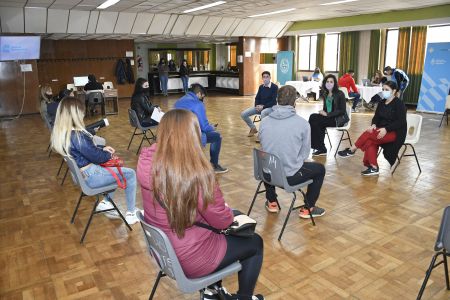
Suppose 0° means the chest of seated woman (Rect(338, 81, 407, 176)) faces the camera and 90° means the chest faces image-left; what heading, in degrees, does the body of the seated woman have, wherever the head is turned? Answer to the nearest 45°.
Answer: approximately 45°

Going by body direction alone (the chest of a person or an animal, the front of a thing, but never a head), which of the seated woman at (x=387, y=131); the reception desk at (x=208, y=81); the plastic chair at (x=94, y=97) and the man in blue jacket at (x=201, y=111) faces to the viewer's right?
the man in blue jacket

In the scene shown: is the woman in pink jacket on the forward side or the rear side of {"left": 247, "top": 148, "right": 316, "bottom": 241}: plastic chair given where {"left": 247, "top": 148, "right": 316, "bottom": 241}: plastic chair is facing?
on the rear side

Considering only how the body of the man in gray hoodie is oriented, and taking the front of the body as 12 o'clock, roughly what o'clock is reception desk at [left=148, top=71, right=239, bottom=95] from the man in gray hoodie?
The reception desk is roughly at 10 o'clock from the man in gray hoodie.

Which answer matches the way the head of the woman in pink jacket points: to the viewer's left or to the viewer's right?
to the viewer's right

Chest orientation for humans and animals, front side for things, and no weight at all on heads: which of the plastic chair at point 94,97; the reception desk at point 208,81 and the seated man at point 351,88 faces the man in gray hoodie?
the reception desk

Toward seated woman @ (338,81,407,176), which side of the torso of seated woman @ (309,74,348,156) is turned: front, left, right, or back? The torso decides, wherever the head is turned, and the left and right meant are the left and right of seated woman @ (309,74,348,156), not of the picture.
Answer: left

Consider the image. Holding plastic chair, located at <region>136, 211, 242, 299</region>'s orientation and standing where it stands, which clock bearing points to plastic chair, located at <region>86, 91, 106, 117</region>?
plastic chair, located at <region>86, 91, 106, 117</region> is roughly at 10 o'clock from plastic chair, located at <region>136, 211, 242, 299</region>.

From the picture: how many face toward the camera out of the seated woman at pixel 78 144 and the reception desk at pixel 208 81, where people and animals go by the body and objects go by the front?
1

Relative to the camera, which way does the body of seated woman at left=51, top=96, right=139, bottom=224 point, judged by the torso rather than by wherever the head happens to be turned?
to the viewer's right

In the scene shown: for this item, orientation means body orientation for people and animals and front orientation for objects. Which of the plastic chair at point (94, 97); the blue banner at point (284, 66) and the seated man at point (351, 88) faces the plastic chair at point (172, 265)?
the blue banner

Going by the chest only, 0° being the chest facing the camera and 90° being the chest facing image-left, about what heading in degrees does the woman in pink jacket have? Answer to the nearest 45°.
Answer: approximately 225°
